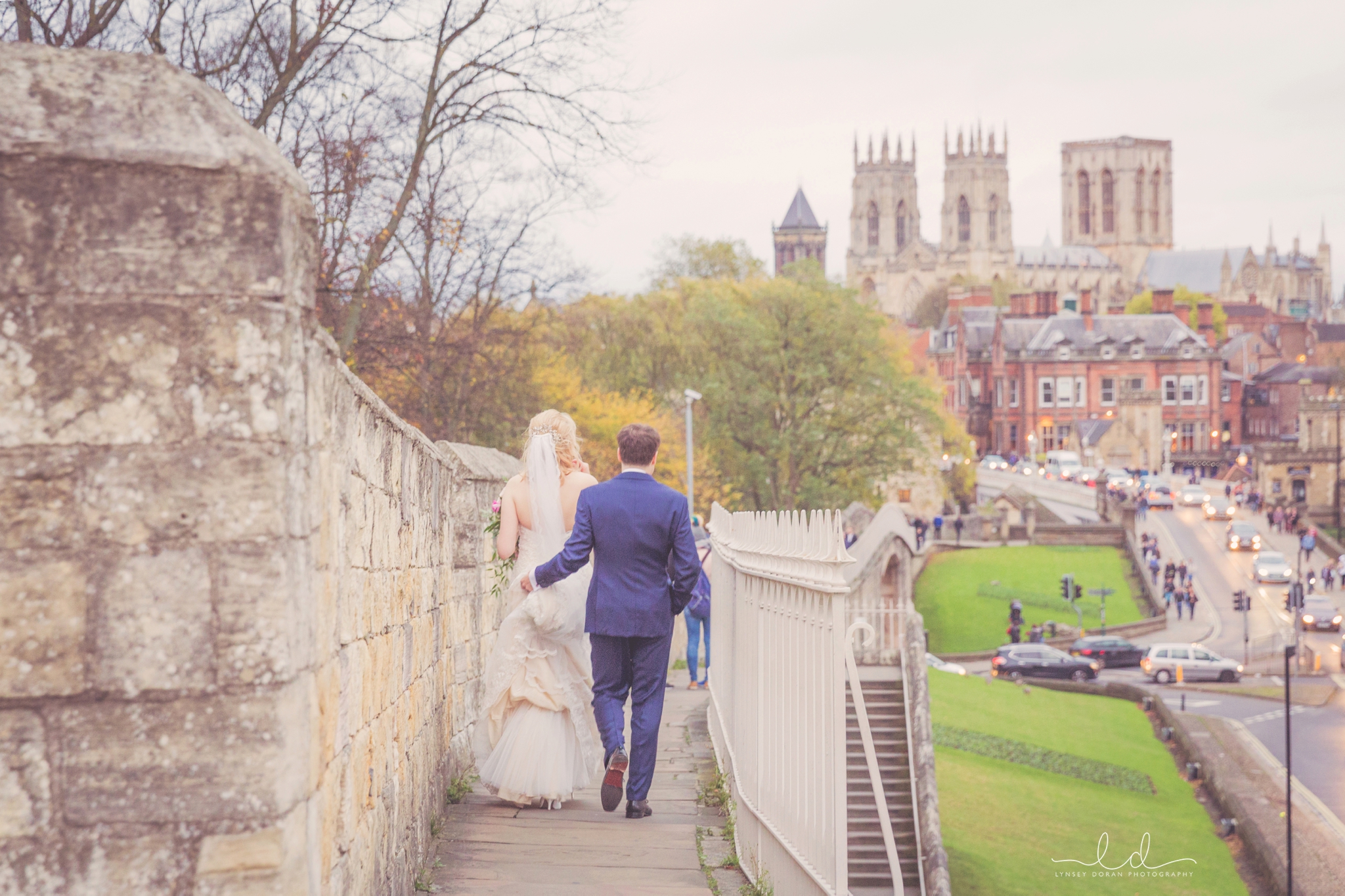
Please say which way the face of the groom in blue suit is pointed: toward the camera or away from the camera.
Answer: away from the camera

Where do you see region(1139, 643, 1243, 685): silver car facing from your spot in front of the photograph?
facing to the right of the viewer

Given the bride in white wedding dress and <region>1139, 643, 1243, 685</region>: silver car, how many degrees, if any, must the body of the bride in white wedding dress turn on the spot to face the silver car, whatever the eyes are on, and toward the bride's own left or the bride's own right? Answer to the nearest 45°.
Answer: approximately 45° to the bride's own right

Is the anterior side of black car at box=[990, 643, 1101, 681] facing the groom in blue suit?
no

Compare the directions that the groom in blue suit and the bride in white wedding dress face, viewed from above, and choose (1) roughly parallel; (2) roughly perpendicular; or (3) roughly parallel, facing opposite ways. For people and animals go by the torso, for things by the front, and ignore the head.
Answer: roughly parallel

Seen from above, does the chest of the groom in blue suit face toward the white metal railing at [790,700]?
no

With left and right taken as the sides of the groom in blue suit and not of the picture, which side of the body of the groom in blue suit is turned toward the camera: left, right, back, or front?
back

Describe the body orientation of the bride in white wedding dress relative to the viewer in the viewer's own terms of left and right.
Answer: facing away from the viewer

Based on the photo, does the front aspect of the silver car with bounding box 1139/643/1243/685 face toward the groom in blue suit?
no

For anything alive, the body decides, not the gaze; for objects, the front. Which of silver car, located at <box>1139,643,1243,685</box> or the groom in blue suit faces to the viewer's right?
the silver car

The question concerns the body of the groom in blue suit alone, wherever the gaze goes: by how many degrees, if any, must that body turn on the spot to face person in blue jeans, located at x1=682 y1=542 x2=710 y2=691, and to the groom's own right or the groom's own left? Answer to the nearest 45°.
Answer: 0° — they already face them

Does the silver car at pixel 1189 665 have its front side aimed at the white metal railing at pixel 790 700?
no

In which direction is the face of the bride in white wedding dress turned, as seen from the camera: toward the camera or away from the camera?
away from the camera

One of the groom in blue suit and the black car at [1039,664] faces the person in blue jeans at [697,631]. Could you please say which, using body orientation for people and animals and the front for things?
the groom in blue suit
